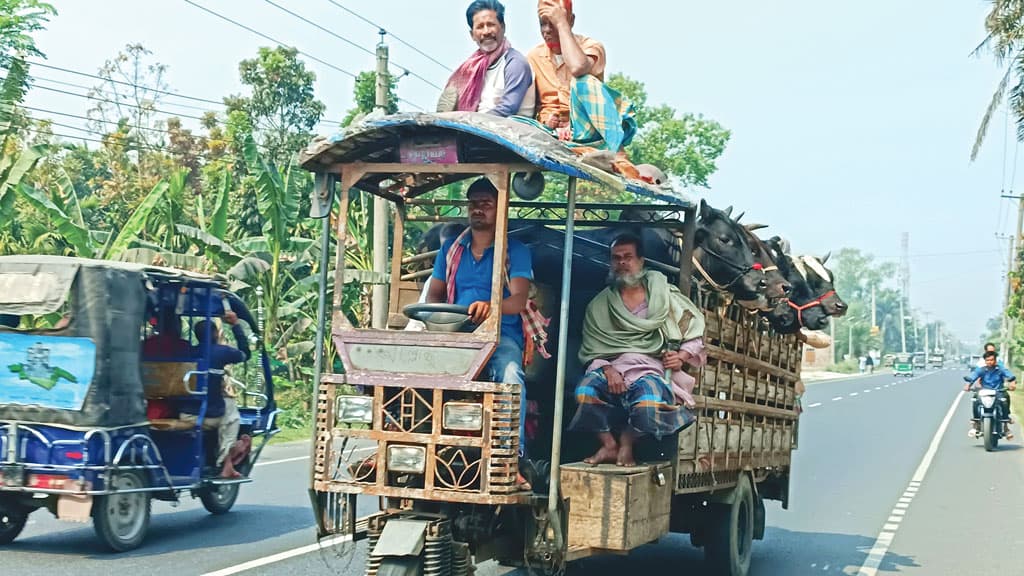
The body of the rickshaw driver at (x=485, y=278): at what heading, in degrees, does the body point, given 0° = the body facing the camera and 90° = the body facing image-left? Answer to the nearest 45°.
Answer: approximately 0°

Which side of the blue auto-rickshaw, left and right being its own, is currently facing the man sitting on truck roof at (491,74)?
right

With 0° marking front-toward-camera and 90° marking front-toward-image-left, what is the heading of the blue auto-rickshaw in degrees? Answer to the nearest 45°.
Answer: approximately 225°

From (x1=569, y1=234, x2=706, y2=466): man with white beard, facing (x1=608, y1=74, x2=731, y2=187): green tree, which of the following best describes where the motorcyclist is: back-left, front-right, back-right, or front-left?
front-right

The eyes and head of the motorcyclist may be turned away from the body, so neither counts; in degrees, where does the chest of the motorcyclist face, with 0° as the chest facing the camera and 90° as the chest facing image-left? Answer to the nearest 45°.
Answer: approximately 0°

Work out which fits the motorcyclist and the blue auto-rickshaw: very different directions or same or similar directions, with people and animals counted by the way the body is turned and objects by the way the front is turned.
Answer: very different directions

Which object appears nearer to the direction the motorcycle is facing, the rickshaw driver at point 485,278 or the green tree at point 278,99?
the rickshaw driver

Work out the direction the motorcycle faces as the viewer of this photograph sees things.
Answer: facing the viewer

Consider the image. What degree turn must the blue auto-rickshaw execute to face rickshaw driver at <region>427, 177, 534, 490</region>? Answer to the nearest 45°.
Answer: approximately 90° to its right

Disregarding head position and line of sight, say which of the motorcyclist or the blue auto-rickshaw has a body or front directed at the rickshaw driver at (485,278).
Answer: the motorcyclist

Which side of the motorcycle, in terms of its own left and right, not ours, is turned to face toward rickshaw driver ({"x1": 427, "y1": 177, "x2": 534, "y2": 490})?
front

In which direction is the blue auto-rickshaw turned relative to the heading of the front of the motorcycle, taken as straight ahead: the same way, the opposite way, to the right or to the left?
the opposite way

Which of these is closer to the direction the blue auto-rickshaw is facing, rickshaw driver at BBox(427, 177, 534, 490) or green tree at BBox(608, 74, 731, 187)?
the green tree

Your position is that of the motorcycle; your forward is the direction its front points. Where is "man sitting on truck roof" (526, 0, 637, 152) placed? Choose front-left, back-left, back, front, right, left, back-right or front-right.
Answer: front
